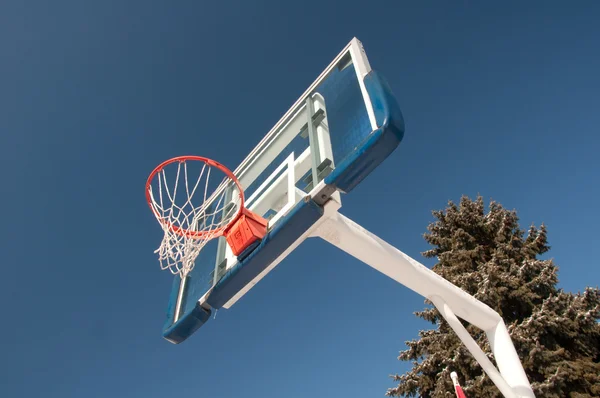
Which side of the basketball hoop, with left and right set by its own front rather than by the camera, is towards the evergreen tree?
back

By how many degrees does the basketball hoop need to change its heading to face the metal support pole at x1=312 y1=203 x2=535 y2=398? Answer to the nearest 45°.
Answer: approximately 135° to its left

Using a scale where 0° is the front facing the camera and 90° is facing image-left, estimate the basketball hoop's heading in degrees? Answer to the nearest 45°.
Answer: approximately 45°
